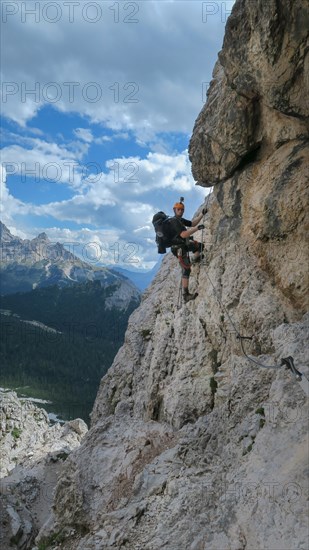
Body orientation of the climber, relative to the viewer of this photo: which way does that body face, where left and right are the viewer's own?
facing to the right of the viewer
